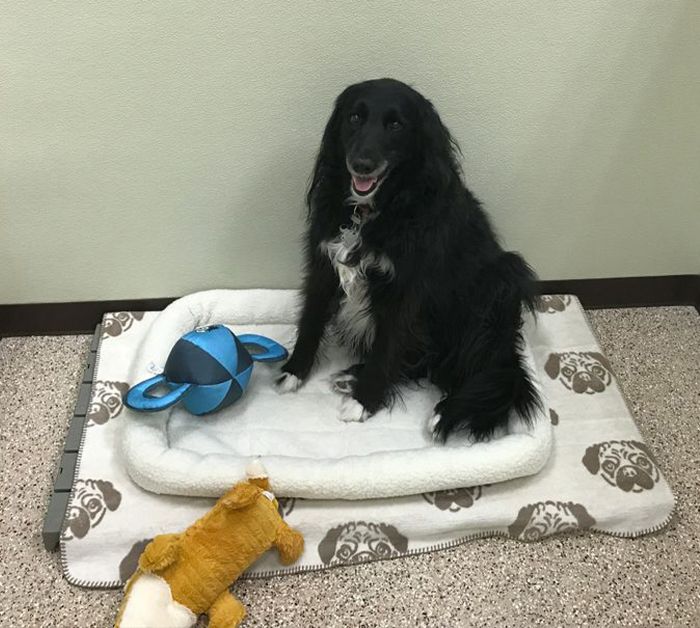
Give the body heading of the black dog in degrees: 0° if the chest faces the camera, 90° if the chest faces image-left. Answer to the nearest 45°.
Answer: approximately 45°
